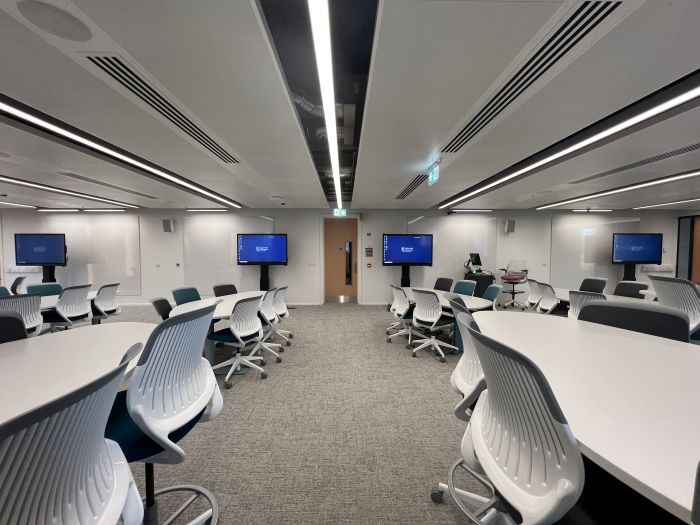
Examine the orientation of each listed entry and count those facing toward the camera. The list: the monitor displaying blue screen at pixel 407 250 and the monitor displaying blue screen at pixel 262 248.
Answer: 2

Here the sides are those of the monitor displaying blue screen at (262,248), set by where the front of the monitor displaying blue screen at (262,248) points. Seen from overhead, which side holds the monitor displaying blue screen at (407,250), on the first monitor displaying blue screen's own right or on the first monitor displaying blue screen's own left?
on the first monitor displaying blue screen's own left

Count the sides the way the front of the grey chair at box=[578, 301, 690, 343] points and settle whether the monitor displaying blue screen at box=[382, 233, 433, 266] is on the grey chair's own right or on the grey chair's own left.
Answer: on the grey chair's own right

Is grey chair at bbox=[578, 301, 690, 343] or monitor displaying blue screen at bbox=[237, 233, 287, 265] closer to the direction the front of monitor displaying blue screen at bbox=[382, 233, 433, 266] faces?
the grey chair

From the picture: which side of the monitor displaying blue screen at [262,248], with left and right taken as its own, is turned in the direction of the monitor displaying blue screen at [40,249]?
right

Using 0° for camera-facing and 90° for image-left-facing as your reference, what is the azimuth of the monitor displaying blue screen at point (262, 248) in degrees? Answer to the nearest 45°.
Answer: approximately 0°

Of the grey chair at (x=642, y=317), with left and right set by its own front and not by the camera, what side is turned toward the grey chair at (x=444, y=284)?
right

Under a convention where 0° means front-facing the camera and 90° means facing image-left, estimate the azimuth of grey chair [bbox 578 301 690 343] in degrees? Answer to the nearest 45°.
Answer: approximately 45°

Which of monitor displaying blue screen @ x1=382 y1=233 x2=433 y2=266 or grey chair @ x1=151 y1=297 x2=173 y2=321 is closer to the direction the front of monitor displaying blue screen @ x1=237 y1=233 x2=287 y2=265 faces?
the grey chair

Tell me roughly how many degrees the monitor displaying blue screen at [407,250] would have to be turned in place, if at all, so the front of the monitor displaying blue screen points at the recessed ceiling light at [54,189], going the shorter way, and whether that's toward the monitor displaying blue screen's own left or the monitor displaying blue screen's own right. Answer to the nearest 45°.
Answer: approximately 45° to the monitor displaying blue screen's own right

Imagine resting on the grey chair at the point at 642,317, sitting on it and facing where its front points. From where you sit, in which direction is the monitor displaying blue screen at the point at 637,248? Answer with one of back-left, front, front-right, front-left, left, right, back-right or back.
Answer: back-right
